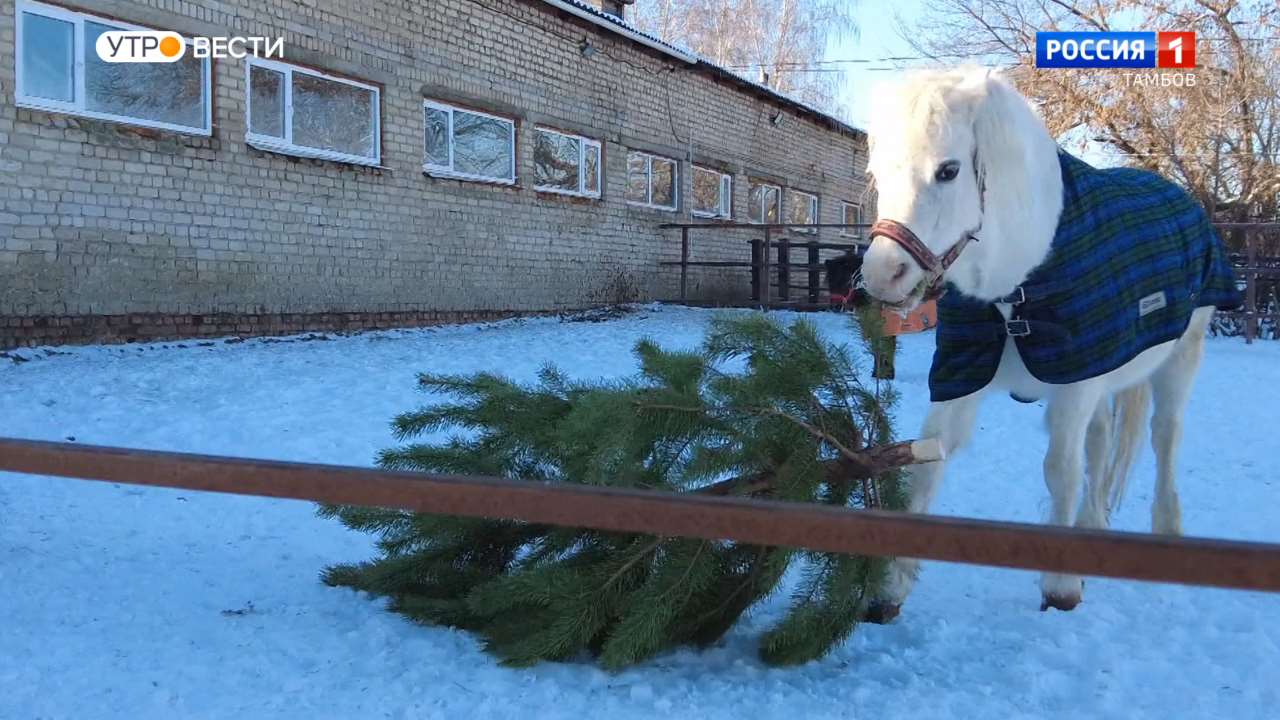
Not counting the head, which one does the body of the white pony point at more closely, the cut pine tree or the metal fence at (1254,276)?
the cut pine tree

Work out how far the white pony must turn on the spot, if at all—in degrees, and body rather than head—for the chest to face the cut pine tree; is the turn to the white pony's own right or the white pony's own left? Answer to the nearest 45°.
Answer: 0° — it already faces it

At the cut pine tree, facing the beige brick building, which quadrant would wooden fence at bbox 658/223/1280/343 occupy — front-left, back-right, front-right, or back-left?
front-right

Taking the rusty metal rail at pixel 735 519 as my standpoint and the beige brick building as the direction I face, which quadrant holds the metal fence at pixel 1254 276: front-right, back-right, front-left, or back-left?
front-right

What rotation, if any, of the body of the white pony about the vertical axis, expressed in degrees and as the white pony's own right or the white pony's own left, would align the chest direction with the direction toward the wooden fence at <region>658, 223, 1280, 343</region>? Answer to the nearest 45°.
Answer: approximately 135° to the white pony's own right

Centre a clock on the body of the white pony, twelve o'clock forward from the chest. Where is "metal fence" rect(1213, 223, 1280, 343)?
The metal fence is roughly at 5 o'clock from the white pony.

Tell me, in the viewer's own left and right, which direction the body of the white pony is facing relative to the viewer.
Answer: facing the viewer and to the left of the viewer

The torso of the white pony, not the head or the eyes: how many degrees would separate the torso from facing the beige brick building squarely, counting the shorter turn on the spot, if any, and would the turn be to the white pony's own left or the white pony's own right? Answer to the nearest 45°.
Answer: approximately 90° to the white pony's own right

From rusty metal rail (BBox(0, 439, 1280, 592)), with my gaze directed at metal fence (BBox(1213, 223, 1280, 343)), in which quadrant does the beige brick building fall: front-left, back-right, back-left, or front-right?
front-left

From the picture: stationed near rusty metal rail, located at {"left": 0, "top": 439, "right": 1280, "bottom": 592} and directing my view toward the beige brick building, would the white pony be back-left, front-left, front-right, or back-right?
front-right

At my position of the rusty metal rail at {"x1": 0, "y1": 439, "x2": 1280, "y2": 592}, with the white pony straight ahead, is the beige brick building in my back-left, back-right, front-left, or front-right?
front-left
